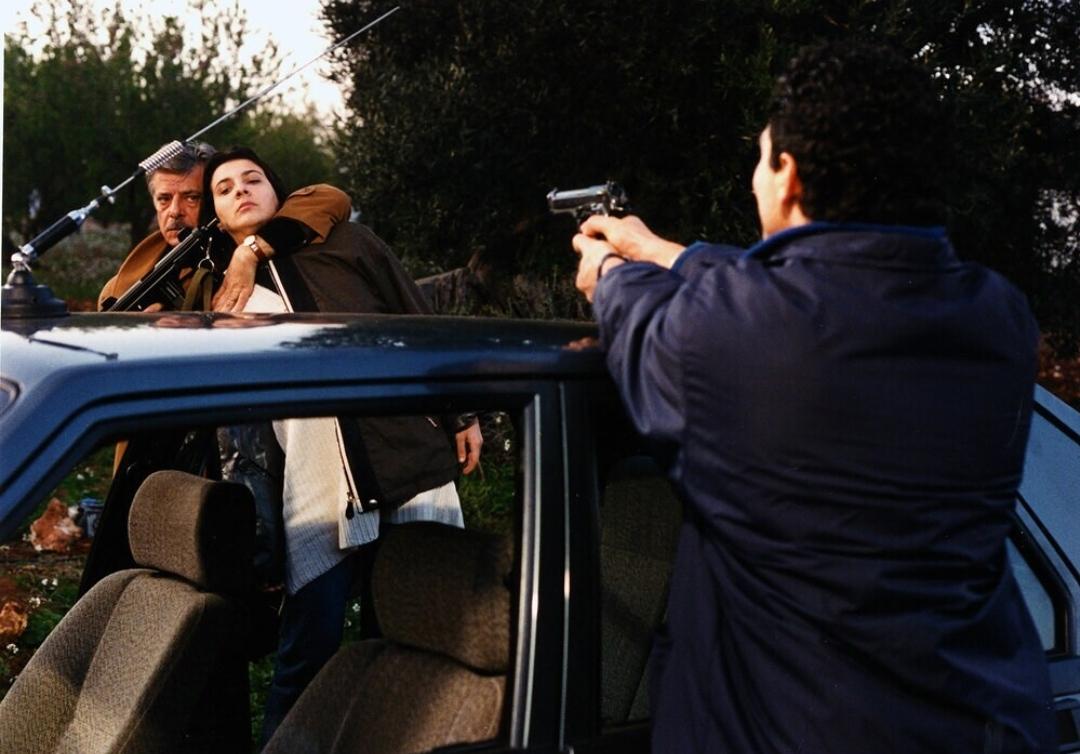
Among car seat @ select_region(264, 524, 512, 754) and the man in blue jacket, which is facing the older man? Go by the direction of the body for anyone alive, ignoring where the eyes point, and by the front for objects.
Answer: the man in blue jacket

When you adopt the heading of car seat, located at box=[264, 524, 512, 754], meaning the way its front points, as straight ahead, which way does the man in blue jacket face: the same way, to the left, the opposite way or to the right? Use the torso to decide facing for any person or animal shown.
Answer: to the right

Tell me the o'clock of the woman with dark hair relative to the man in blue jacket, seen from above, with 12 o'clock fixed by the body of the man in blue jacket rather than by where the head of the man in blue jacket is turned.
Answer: The woman with dark hair is roughly at 12 o'clock from the man in blue jacket.

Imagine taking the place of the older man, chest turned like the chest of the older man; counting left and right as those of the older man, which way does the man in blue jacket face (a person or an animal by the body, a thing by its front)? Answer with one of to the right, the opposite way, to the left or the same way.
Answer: the opposite way

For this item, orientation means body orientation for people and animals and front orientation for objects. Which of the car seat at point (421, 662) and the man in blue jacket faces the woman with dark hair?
the man in blue jacket

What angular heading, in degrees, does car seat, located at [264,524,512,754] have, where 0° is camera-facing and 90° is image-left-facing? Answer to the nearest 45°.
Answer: approximately 45°

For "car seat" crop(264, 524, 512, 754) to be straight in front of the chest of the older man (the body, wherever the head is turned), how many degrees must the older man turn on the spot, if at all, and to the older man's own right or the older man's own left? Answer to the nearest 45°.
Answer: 0° — they already face it

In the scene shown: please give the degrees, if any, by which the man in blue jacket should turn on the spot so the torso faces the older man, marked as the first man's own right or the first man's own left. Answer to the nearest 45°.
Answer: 0° — they already face them

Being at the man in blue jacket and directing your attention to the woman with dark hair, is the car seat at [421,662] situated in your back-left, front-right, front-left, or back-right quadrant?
front-left

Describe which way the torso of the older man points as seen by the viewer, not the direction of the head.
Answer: toward the camera

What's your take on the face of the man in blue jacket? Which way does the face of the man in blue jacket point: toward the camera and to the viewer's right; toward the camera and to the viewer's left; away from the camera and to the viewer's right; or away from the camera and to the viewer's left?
away from the camera and to the viewer's left

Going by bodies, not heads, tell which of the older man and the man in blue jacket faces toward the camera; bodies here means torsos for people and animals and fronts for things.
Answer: the older man

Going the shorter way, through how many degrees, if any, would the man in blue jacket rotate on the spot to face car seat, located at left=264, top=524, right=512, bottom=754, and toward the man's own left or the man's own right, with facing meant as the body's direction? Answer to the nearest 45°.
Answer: approximately 45° to the man's own left
